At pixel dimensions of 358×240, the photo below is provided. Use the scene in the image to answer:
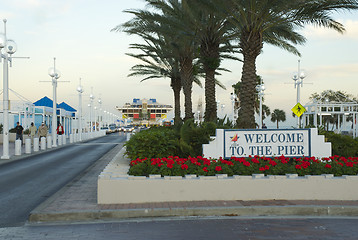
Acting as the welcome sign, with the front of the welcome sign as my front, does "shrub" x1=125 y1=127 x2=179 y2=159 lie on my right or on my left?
on my right

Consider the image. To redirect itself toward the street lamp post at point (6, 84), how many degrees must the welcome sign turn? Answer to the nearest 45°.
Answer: approximately 135° to its right

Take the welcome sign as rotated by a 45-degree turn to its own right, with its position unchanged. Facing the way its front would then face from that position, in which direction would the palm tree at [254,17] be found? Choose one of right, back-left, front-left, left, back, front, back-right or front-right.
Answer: back-right

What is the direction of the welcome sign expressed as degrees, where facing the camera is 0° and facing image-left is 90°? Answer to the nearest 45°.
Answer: approximately 0°

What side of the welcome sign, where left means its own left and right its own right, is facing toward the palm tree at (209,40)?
back
